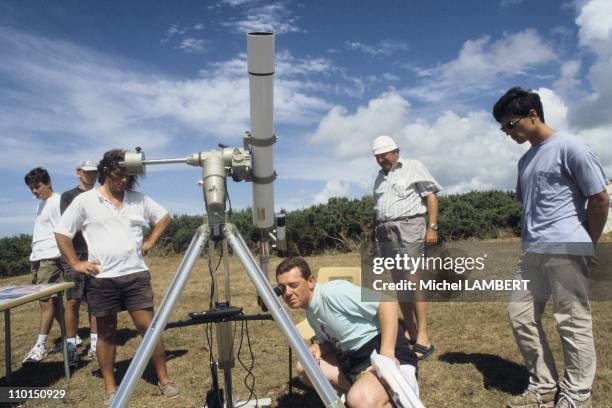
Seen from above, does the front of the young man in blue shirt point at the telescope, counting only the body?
yes

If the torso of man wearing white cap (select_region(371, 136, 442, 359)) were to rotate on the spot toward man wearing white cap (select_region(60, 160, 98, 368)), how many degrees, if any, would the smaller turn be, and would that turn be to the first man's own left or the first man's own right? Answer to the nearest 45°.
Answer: approximately 45° to the first man's own right

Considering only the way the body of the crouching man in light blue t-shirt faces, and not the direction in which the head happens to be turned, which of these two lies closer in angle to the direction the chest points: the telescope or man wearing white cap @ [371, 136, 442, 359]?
the telescope

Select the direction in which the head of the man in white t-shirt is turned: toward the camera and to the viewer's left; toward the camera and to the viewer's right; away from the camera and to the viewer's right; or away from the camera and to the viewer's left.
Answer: toward the camera and to the viewer's right

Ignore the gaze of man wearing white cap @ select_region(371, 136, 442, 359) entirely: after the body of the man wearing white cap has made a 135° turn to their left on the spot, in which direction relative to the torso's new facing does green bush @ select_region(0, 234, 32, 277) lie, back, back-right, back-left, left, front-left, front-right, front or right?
back-left

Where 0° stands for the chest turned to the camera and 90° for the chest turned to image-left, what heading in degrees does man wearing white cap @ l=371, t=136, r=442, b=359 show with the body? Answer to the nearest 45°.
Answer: approximately 45°

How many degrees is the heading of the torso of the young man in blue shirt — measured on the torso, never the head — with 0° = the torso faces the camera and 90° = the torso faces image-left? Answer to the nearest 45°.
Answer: approximately 45°

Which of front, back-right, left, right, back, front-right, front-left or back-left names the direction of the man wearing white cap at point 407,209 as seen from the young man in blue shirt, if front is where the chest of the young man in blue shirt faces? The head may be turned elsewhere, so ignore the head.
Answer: right

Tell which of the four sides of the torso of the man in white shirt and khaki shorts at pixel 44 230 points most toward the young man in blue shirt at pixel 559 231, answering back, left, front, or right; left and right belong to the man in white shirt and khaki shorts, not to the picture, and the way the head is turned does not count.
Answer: left

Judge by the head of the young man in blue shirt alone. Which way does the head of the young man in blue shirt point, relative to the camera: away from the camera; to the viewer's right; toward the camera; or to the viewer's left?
to the viewer's left

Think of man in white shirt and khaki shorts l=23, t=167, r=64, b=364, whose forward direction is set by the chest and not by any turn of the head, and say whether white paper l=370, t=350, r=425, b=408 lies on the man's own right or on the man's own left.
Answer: on the man's own left

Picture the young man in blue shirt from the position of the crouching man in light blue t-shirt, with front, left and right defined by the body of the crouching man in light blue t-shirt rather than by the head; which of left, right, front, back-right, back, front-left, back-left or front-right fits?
back-left
